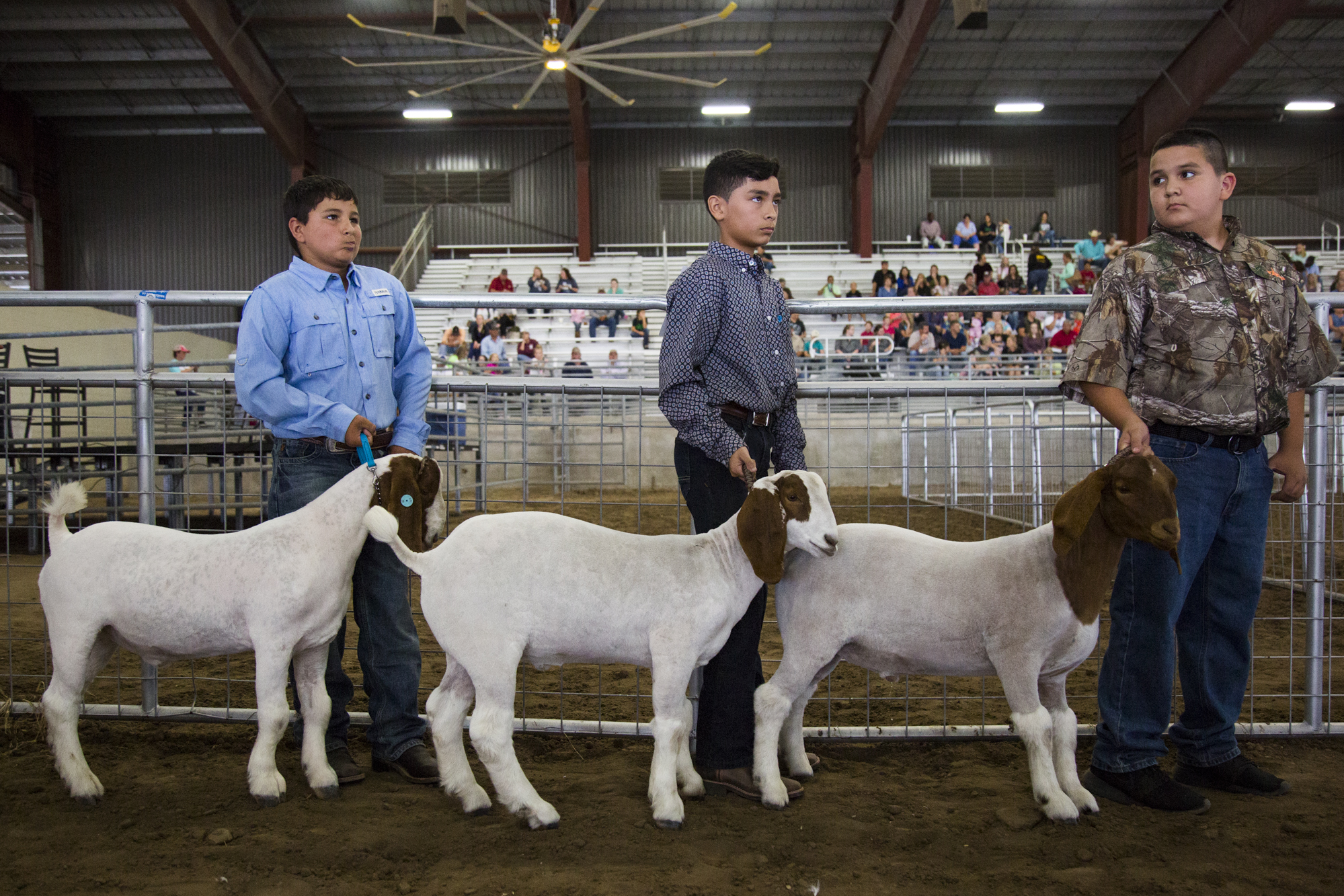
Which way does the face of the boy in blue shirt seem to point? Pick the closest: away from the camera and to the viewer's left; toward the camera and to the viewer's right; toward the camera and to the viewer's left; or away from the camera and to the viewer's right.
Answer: toward the camera and to the viewer's right

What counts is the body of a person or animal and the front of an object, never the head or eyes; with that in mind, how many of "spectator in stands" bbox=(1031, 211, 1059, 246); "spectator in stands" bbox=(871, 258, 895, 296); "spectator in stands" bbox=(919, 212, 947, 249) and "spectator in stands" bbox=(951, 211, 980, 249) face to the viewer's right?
0

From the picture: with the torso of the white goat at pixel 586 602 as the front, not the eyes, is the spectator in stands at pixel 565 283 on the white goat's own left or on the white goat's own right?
on the white goat's own left

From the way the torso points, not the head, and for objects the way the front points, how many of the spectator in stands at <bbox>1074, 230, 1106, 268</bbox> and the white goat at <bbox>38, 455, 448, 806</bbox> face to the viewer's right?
1

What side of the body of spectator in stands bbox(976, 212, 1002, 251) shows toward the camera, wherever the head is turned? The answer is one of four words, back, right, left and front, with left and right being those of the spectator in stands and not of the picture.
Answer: front

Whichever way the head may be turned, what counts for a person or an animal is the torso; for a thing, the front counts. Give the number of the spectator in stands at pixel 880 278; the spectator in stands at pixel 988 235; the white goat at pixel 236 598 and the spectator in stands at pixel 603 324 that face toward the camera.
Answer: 3

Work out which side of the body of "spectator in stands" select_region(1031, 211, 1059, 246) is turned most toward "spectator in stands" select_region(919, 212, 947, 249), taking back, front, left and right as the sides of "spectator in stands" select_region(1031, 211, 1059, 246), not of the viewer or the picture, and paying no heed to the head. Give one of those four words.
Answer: right

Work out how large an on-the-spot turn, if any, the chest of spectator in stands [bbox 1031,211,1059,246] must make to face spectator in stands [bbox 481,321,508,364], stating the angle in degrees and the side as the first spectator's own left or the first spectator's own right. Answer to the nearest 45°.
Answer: approximately 45° to the first spectator's own right

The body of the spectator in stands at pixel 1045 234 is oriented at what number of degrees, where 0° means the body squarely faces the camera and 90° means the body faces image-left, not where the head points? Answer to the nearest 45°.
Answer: approximately 0°

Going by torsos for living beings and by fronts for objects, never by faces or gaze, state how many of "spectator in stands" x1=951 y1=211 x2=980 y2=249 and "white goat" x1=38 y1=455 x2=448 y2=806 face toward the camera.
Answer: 1

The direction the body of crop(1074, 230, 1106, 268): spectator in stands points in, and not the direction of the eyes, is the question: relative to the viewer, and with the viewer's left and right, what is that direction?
facing the viewer

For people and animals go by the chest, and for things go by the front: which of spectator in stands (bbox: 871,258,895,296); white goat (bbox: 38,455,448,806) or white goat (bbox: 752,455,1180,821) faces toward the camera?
the spectator in stands

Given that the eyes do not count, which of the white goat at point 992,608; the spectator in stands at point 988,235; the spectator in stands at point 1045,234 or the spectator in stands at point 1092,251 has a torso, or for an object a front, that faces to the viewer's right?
the white goat

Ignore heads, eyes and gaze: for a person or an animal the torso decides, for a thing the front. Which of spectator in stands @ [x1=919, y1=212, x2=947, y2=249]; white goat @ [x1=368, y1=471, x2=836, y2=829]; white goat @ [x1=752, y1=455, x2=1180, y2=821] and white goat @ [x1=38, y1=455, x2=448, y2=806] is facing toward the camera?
the spectator in stands
